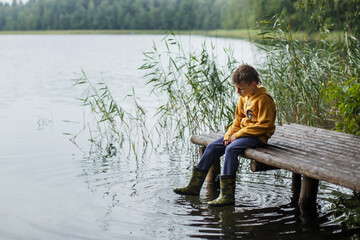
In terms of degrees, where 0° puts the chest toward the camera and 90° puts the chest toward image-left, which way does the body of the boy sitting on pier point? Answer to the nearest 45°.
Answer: approximately 45°

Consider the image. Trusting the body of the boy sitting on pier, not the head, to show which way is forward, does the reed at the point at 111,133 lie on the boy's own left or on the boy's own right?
on the boy's own right

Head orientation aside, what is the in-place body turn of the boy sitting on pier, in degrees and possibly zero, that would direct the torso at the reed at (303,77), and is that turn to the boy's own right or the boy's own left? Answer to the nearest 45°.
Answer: approximately 135° to the boy's own right
